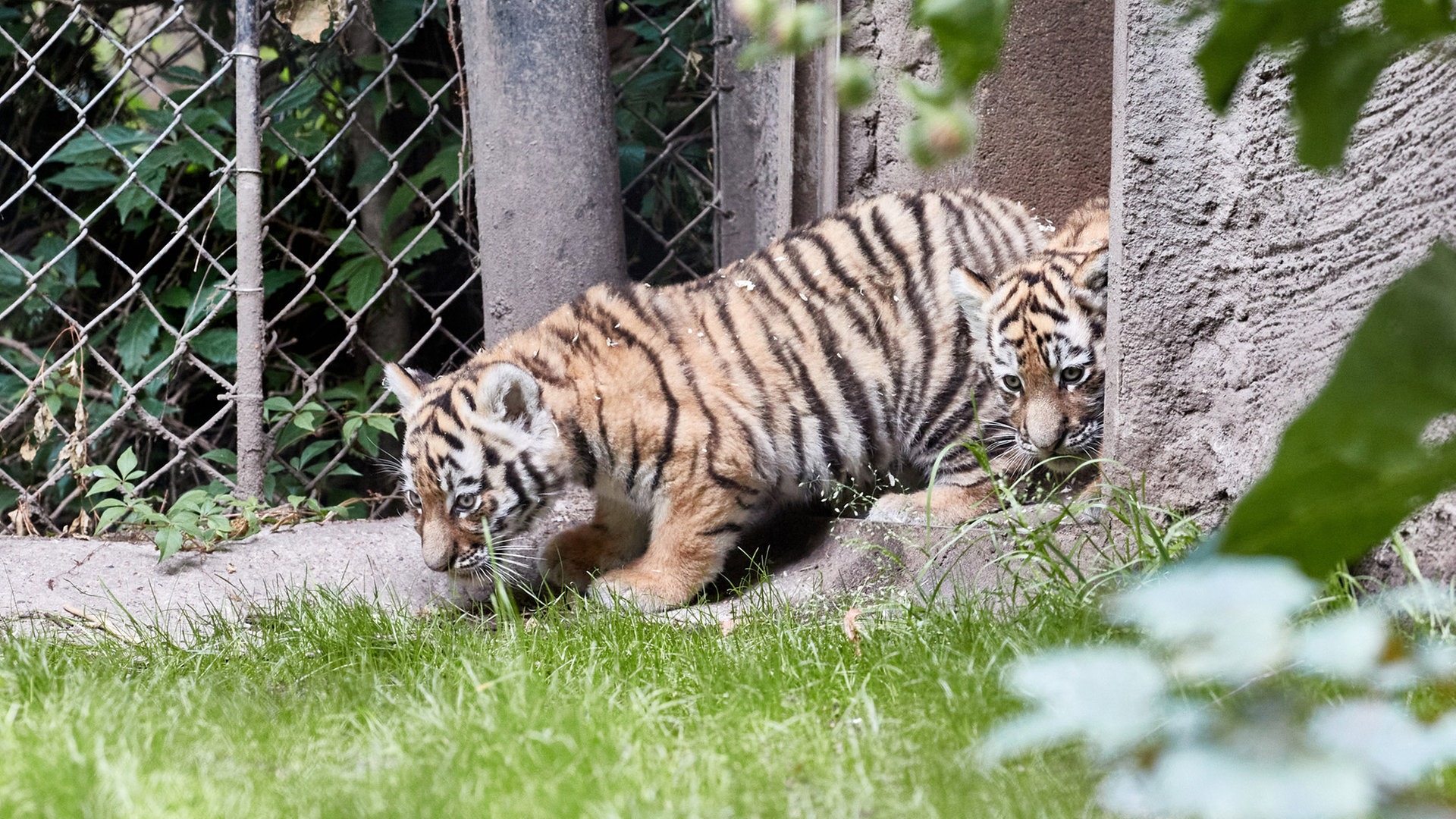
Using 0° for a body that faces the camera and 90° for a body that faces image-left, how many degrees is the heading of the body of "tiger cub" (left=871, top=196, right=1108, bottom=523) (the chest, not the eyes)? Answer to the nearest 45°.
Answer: approximately 45°

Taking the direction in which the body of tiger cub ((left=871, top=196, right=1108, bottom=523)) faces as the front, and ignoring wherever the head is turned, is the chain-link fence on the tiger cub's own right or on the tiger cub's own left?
on the tiger cub's own right

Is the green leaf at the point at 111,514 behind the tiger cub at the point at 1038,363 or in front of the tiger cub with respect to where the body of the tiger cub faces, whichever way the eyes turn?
in front

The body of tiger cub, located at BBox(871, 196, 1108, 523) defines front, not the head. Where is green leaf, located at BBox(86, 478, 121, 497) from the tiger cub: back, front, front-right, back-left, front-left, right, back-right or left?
front-right

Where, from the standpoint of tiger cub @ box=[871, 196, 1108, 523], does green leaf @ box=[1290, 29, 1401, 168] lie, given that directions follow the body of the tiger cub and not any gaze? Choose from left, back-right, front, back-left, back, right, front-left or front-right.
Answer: front-left
